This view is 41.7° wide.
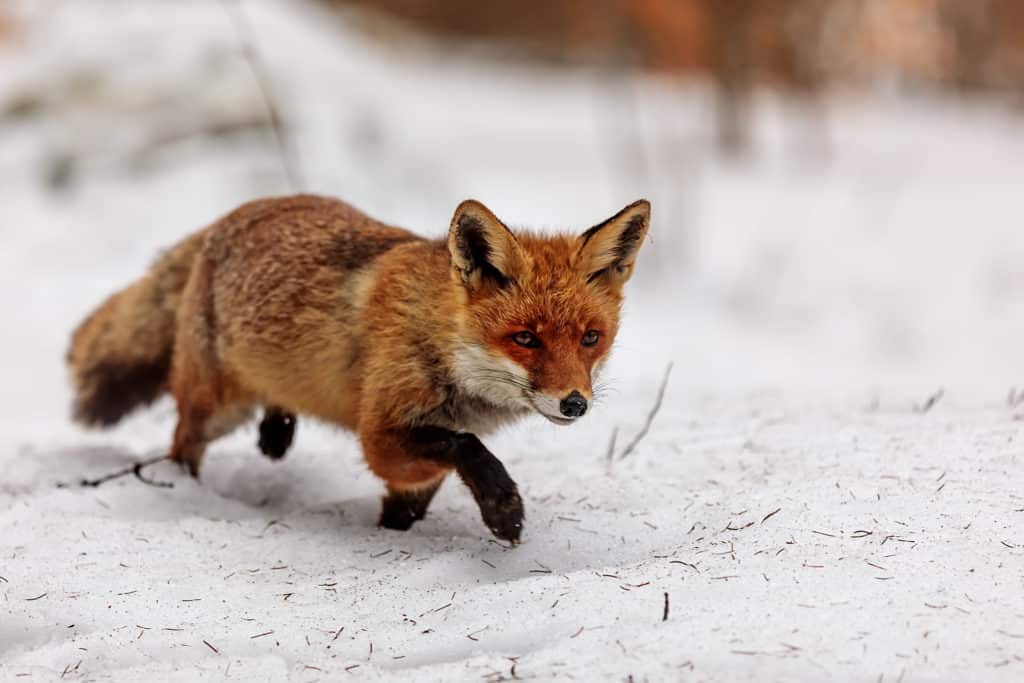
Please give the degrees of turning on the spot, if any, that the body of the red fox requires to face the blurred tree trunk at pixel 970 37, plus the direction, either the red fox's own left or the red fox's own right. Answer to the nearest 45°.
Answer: approximately 90° to the red fox's own left

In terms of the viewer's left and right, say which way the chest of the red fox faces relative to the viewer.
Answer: facing the viewer and to the right of the viewer

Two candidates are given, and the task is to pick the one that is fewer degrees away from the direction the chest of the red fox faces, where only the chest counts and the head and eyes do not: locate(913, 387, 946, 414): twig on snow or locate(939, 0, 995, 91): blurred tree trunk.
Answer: the twig on snow

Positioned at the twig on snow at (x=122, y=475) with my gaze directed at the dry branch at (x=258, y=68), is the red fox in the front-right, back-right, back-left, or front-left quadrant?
back-right

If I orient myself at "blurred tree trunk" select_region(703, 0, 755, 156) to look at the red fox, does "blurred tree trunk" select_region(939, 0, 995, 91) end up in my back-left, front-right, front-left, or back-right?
back-left

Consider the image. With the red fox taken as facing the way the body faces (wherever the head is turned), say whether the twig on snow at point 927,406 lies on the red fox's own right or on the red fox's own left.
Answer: on the red fox's own left

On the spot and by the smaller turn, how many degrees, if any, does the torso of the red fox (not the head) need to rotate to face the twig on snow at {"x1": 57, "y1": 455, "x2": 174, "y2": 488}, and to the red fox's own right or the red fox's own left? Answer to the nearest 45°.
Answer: approximately 135° to the red fox's own right
